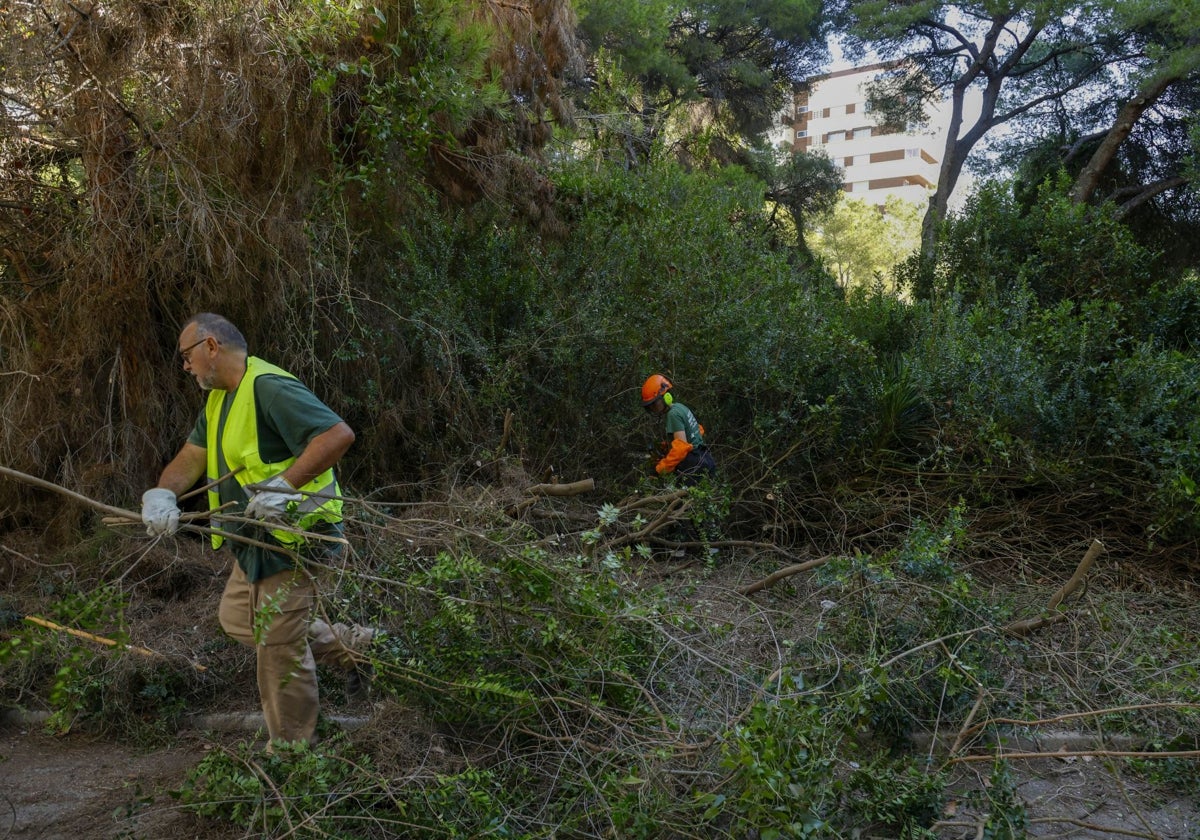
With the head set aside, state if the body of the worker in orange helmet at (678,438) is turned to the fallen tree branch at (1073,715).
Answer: no

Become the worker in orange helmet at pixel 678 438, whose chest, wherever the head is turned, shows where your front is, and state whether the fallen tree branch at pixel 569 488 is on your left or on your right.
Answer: on your left

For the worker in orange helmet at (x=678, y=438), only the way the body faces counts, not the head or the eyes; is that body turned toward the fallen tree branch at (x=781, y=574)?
no

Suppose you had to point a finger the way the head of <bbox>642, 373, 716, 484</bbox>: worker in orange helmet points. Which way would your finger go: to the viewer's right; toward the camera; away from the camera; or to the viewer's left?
to the viewer's left

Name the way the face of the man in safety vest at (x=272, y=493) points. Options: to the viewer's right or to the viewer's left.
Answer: to the viewer's left

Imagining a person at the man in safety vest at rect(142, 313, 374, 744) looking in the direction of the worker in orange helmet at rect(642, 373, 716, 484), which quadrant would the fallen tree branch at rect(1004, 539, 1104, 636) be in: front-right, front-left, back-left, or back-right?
front-right

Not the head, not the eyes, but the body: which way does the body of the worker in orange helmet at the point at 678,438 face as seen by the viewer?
to the viewer's left

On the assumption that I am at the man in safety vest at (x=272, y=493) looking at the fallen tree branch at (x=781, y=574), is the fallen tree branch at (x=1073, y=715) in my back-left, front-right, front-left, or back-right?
front-right

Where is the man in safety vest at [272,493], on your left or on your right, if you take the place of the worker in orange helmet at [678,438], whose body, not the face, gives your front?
on your left

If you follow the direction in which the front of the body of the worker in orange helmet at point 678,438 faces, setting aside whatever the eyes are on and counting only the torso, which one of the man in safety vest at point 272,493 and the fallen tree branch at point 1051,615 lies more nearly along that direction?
the man in safety vest

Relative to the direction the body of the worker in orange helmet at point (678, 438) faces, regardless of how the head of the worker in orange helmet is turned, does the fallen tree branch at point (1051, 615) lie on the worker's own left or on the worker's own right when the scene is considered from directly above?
on the worker's own left
